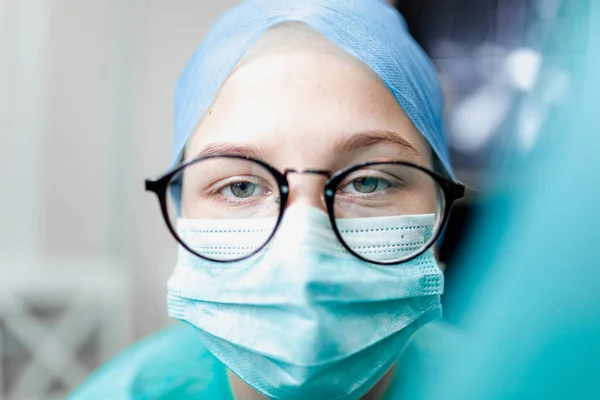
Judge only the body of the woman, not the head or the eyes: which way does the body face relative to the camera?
toward the camera
